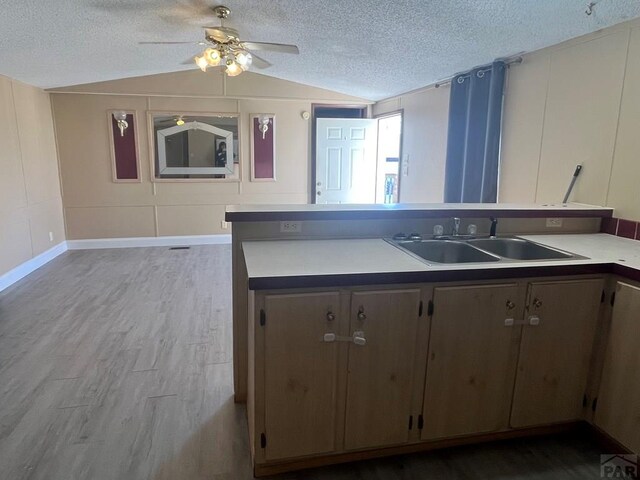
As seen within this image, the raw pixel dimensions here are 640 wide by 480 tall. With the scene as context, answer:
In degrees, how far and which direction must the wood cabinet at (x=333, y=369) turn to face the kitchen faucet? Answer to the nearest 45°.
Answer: approximately 135° to its left

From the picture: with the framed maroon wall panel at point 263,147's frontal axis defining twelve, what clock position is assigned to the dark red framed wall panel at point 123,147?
the dark red framed wall panel at point 123,147 is roughly at 3 o'clock from the framed maroon wall panel at point 263,147.

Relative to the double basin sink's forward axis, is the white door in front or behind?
behind

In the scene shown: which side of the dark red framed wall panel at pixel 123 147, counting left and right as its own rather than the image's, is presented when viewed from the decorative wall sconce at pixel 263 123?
left

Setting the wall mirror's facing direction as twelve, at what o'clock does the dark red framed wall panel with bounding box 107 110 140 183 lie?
The dark red framed wall panel is roughly at 3 o'clock from the wall mirror.

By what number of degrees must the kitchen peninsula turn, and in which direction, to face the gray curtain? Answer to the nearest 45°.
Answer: approximately 180°

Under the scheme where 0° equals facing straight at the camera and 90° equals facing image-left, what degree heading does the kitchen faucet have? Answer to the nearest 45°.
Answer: approximately 0°

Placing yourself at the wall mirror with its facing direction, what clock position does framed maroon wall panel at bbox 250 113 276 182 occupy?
The framed maroon wall panel is roughly at 9 o'clock from the wall mirror.
